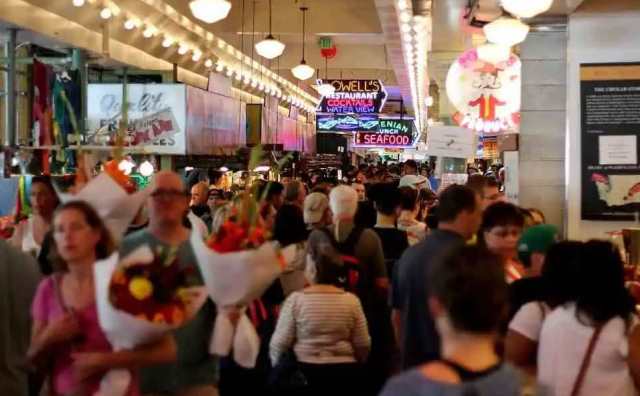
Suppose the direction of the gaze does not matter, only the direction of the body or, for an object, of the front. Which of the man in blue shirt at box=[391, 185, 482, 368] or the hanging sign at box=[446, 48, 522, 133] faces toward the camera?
the hanging sign

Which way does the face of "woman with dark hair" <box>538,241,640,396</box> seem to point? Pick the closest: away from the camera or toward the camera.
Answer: away from the camera

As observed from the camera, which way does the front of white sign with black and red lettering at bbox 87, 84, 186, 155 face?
facing the viewer

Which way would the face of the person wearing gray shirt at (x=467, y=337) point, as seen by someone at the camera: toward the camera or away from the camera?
away from the camera

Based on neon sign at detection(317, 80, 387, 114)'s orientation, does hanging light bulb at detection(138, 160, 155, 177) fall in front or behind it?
in front

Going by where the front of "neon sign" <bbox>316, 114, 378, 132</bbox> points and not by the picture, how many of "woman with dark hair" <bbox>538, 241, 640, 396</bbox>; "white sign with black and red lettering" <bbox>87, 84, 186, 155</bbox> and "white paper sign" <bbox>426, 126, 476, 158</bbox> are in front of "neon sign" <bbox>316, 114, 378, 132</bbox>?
3

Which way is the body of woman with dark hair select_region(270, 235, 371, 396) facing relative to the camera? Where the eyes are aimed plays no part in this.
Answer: away from the camera

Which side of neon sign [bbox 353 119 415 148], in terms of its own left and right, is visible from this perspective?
front

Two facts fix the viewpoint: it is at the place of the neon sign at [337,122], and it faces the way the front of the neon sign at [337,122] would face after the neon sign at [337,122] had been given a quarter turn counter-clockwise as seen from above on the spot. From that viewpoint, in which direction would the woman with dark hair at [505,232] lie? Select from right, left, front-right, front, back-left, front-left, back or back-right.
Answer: right

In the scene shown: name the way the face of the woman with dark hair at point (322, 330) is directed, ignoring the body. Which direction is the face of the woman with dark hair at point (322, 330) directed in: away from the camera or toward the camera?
away from the camera

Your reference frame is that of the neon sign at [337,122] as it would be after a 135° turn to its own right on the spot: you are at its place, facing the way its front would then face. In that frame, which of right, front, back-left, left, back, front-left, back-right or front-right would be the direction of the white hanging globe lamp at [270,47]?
back-left

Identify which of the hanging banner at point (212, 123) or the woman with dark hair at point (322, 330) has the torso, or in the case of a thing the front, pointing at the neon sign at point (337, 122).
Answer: the woman with dark hair

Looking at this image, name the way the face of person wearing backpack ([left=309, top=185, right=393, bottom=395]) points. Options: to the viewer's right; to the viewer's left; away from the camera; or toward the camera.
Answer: away from the camera

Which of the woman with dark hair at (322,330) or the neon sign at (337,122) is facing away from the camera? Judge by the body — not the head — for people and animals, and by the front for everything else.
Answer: the woman with dark hair

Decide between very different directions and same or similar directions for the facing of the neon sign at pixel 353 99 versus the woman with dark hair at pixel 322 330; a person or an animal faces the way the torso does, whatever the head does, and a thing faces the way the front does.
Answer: very different directions

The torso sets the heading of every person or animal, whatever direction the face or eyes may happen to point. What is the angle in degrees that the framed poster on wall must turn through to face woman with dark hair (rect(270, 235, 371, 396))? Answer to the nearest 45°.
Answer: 0° — it already faces them

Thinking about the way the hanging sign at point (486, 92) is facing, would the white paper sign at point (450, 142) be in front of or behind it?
behind
